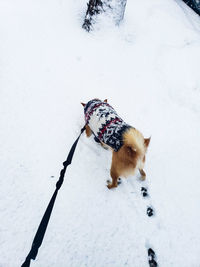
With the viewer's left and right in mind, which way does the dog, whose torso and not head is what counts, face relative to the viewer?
facing away from the viewer and to the left of the viewer
